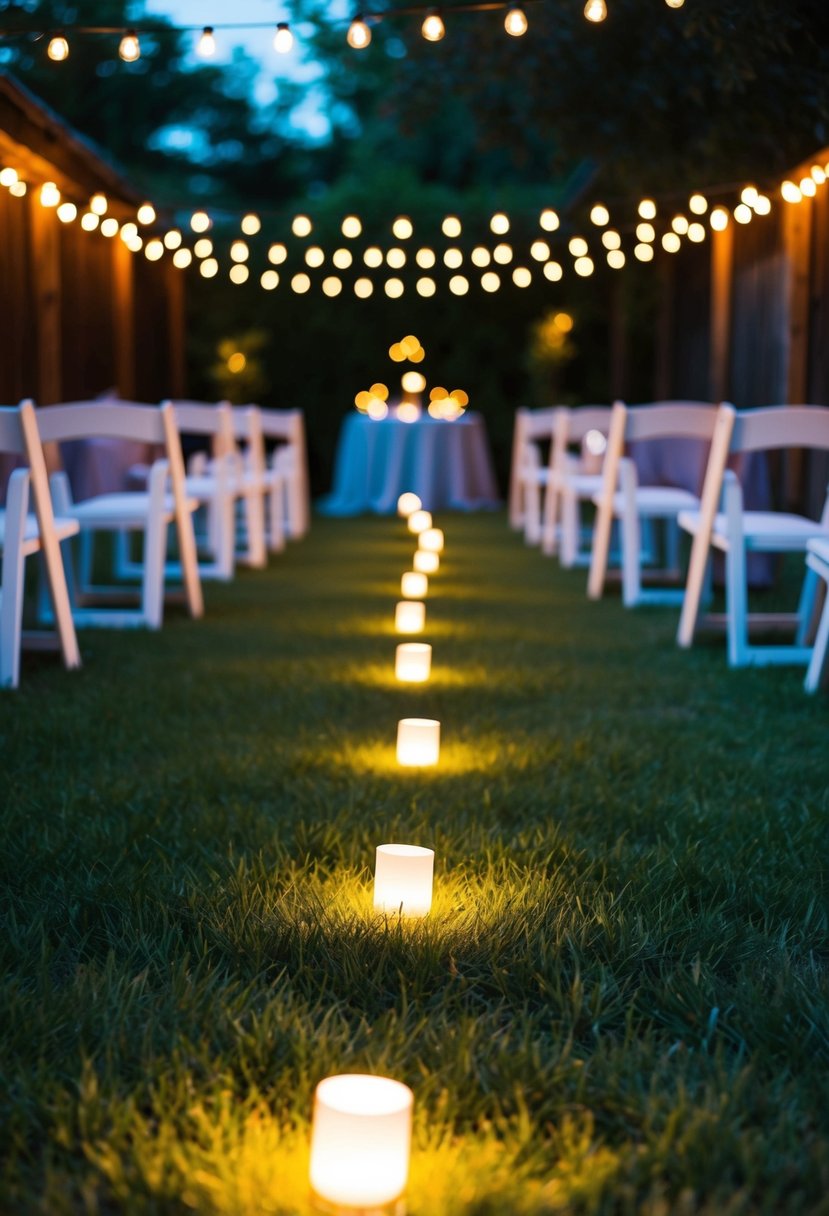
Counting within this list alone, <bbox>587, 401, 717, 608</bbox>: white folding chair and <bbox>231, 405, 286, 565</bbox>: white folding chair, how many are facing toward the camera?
0

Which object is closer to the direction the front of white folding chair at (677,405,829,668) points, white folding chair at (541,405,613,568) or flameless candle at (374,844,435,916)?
the white folding chair

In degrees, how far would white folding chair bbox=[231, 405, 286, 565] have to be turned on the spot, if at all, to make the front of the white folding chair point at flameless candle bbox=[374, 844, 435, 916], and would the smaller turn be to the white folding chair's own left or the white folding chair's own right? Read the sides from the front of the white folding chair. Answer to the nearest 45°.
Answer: approximately 135° to the white folding chair's own right

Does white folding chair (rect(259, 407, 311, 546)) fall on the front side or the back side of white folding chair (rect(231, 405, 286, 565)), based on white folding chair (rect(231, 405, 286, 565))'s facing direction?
on the front side

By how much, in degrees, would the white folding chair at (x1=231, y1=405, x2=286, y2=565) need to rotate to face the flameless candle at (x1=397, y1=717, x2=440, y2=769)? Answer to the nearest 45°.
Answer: approximately 135° to its right

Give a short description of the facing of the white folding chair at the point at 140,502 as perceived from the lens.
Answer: facing away from the viewer and to the right of the viewer

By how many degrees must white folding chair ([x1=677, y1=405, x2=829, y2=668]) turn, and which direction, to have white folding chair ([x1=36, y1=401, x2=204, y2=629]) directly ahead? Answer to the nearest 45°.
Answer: approximately 45° to its left

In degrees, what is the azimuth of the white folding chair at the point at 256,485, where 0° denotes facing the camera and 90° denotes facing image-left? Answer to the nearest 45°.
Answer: approximately 225°

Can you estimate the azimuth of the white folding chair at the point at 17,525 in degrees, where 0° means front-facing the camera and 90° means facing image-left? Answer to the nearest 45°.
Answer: approximately 225°

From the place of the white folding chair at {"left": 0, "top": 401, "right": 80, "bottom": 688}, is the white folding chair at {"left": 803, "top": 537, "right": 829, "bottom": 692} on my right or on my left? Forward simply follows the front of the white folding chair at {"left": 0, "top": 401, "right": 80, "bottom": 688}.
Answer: on my right
